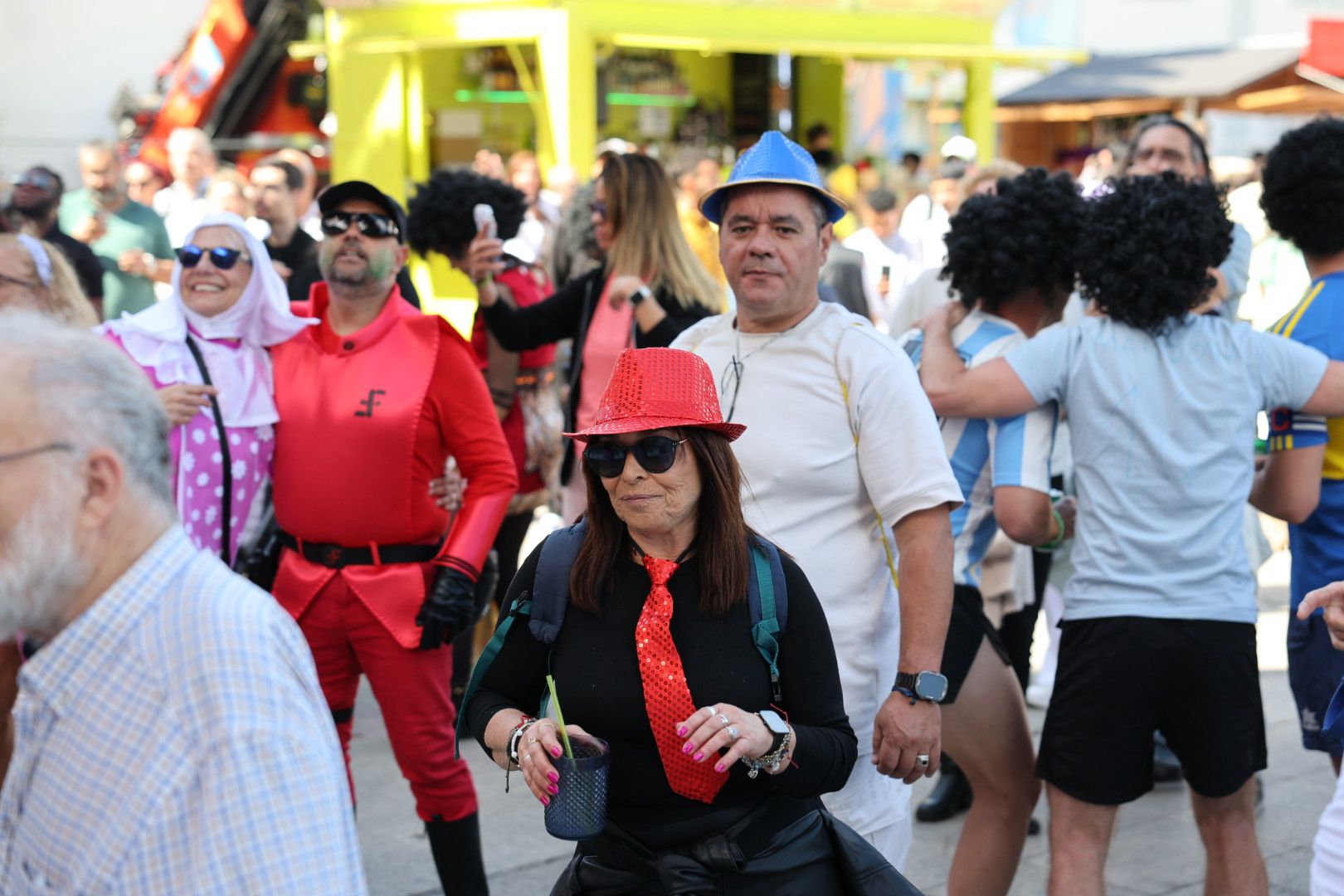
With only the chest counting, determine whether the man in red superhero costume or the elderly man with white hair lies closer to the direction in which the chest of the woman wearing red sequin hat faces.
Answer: the elderly man with white hair

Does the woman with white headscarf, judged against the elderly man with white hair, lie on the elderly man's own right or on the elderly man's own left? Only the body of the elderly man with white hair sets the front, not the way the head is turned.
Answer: on the elderly man's own right

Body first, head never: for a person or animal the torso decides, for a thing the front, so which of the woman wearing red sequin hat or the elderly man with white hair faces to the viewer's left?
the elderly man with white hair

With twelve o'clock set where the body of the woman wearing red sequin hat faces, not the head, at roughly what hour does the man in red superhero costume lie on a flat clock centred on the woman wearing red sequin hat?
The man in red superhero costume is roughly at 5 o'clock from the woman wearing red sequin hat.

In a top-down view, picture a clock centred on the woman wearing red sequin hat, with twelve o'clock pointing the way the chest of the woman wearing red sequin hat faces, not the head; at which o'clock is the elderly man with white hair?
The elderly man with white hair is roughly at 1 o'clock from the woman wearing red sequin hat.

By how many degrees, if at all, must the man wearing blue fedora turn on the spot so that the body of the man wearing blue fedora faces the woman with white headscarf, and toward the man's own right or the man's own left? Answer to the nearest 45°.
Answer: approximately 90° to the man's own right

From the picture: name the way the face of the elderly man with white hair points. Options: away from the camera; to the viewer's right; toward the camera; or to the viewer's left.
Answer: to the viewer's left

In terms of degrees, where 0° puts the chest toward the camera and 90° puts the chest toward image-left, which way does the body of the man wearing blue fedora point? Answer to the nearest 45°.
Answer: approximately 45°

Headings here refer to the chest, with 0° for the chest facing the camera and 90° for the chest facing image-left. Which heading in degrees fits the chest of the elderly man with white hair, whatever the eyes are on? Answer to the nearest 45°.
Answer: approximately 90°

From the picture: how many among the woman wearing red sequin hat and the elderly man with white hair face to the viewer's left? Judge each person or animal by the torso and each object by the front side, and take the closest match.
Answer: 1
